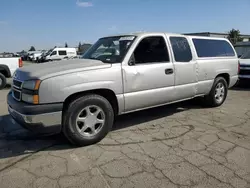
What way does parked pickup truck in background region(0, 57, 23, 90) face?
to the viewer's left

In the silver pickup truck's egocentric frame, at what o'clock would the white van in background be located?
The white van in background is roughly at 4 o'clock from the silver pickup truck.

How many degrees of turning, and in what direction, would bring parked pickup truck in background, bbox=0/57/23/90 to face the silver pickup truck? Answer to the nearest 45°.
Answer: approximately 90° to its left

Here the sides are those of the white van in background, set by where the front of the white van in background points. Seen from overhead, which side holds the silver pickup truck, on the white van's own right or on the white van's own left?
on the white van's own left

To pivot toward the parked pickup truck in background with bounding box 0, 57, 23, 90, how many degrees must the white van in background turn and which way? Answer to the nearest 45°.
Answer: approximately 45° to its left

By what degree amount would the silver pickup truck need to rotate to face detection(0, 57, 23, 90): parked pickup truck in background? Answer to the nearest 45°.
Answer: approximately 90° to its right

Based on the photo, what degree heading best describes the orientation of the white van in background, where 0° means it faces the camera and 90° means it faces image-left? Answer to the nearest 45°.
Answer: approximately 45°

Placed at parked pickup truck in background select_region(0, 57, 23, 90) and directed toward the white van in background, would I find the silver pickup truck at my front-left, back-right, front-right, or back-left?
back-right
